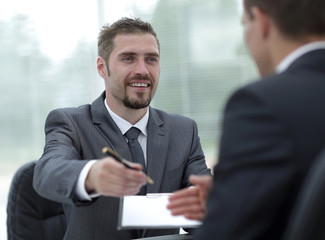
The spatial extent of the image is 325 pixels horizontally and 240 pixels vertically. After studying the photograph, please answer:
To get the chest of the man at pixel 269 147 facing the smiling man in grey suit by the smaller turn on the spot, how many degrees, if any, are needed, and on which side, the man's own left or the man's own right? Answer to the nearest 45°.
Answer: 0° — they already face them

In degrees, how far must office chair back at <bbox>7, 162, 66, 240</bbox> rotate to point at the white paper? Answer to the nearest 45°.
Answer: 0° — it already faces it

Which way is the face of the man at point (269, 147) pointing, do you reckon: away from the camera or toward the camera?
away from the camera

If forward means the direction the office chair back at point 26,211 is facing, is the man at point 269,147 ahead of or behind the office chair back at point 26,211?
ahead

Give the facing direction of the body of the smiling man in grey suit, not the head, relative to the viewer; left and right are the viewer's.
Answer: facing the viewer and to the right of the viewer

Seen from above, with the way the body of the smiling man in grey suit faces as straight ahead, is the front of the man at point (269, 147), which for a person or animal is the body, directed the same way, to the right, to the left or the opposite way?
the opposite way

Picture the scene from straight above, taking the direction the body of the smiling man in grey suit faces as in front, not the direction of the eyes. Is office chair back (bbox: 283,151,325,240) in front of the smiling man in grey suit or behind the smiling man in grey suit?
in front

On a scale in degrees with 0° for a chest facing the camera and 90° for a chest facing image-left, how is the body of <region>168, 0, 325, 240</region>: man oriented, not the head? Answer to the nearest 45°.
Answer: approximately 135°

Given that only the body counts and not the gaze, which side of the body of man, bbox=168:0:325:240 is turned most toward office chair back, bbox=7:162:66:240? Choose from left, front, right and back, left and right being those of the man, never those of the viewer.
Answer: front
